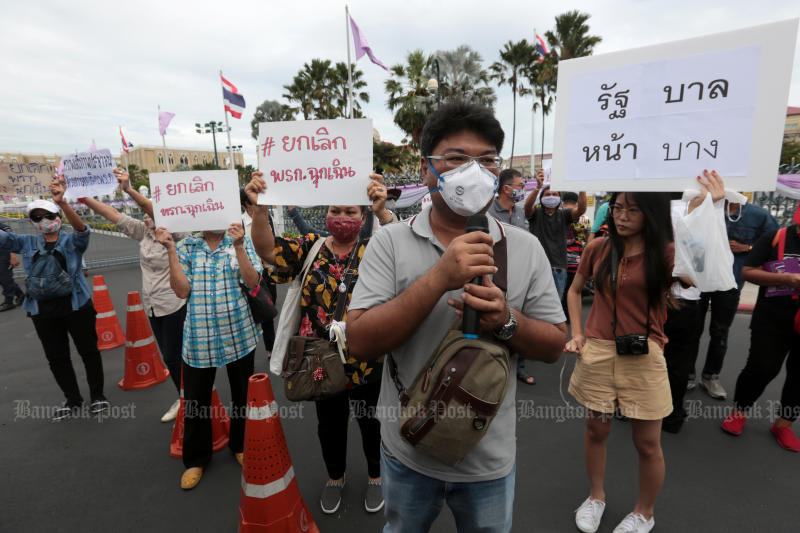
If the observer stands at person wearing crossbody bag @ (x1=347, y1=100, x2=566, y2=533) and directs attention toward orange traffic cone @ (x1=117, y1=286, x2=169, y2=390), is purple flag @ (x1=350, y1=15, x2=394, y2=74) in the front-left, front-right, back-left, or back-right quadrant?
front-right

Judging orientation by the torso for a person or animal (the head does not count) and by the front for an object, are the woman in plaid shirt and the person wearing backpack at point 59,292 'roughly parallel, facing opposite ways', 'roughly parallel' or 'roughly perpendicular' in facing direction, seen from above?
roughly parallel

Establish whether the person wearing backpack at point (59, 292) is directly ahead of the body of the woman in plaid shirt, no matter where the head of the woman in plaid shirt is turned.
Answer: no

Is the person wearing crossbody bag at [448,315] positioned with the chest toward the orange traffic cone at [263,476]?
no

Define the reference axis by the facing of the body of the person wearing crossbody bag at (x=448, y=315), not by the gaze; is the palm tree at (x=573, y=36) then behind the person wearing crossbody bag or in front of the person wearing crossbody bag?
behind

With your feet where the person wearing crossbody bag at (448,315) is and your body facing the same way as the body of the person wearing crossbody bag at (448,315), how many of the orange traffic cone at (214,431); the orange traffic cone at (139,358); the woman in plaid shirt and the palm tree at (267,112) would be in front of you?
0

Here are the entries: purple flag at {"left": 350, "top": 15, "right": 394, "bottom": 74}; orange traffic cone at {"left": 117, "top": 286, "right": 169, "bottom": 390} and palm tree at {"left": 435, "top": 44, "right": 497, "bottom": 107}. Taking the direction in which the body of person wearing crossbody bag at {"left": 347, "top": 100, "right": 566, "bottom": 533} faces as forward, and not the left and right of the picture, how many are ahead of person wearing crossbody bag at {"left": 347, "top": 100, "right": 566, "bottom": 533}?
0

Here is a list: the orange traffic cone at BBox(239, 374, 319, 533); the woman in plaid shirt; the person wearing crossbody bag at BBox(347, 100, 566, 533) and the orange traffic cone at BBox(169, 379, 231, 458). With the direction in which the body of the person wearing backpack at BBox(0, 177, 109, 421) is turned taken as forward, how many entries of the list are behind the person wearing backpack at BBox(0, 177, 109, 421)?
0

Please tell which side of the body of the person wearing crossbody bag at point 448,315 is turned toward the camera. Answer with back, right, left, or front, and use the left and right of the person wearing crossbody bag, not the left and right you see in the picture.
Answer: front

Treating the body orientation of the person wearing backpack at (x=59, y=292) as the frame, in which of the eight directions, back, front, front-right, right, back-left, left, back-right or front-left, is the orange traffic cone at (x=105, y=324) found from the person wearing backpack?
back

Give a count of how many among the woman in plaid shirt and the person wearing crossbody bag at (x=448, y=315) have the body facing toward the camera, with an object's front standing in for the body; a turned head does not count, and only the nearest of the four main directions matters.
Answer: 2

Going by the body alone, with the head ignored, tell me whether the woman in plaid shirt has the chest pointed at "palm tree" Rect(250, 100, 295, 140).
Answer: no

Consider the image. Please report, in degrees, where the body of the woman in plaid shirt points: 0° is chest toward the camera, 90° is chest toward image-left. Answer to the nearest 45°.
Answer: approximately 0°

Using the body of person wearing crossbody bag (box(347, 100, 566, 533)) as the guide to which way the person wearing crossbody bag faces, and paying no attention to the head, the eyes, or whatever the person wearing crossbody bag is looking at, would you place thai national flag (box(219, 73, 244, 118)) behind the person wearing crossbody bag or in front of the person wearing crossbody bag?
behind

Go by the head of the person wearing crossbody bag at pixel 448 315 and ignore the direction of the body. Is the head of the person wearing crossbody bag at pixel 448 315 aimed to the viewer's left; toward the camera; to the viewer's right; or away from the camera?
toward the camera

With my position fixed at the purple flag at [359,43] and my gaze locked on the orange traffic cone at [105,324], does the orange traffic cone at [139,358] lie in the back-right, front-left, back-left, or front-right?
front-left

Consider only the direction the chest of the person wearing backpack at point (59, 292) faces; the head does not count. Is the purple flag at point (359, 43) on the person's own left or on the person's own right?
on the person's own left

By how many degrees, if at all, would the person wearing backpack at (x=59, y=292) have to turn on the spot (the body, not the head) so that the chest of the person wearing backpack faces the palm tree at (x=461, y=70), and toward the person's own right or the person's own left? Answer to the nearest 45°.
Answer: approximately 135° to the person's own left

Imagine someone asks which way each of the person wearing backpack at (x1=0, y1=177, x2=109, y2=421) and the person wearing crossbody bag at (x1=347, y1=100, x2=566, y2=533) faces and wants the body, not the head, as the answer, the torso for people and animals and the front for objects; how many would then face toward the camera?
2

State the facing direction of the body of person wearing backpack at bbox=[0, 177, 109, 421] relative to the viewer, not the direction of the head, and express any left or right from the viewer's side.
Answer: facing the viewer

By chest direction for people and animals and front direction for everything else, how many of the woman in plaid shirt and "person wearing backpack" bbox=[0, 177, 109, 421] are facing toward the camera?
2
